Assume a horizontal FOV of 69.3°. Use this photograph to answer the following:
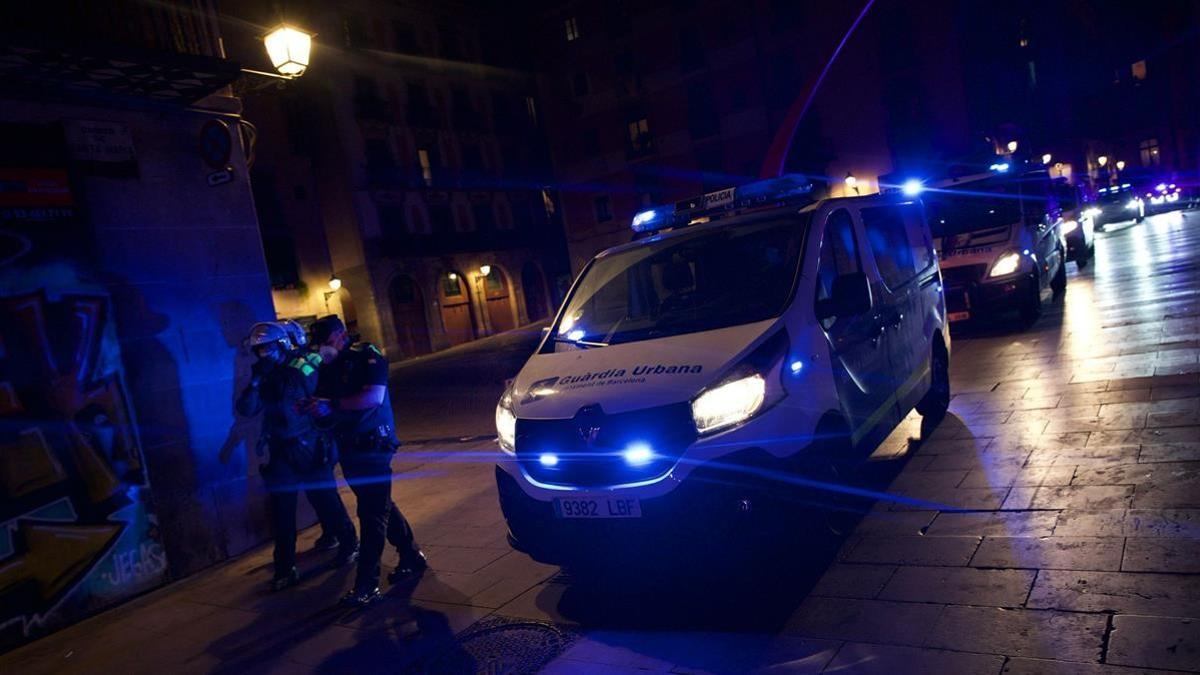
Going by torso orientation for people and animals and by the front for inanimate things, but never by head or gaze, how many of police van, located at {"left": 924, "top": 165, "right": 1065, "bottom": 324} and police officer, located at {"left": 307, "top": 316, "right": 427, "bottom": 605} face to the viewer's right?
0

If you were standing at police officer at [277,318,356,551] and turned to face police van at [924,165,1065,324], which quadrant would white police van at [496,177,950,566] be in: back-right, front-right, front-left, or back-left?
front-right

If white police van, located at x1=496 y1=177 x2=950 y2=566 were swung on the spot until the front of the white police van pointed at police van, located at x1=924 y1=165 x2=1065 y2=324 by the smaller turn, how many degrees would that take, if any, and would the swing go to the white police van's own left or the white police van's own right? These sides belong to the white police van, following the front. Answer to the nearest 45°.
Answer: approximately 180°

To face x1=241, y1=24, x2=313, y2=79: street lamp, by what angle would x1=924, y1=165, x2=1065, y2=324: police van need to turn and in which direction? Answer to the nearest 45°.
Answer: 0° — it already faces it

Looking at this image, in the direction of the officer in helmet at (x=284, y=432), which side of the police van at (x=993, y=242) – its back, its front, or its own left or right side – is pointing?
front

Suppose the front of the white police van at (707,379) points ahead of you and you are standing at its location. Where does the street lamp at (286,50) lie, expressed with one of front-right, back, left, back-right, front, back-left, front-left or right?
right

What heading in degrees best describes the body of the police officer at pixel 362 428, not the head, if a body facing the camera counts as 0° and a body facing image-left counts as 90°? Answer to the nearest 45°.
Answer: approximately 45°

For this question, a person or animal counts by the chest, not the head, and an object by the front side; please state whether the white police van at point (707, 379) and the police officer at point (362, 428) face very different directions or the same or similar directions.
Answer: same or similar directions

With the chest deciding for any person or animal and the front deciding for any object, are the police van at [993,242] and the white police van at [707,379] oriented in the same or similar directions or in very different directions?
same or similar directions

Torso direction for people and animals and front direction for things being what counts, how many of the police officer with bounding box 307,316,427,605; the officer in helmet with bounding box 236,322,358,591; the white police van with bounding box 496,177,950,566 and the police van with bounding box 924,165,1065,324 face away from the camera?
0

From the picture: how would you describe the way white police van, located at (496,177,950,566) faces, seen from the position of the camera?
facing the viewer and to the left of the viewer

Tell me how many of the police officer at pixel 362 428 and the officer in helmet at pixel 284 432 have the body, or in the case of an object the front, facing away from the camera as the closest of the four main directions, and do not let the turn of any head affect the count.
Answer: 0

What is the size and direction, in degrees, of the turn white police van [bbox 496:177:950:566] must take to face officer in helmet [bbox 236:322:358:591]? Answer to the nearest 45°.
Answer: approximately 45° to its right
